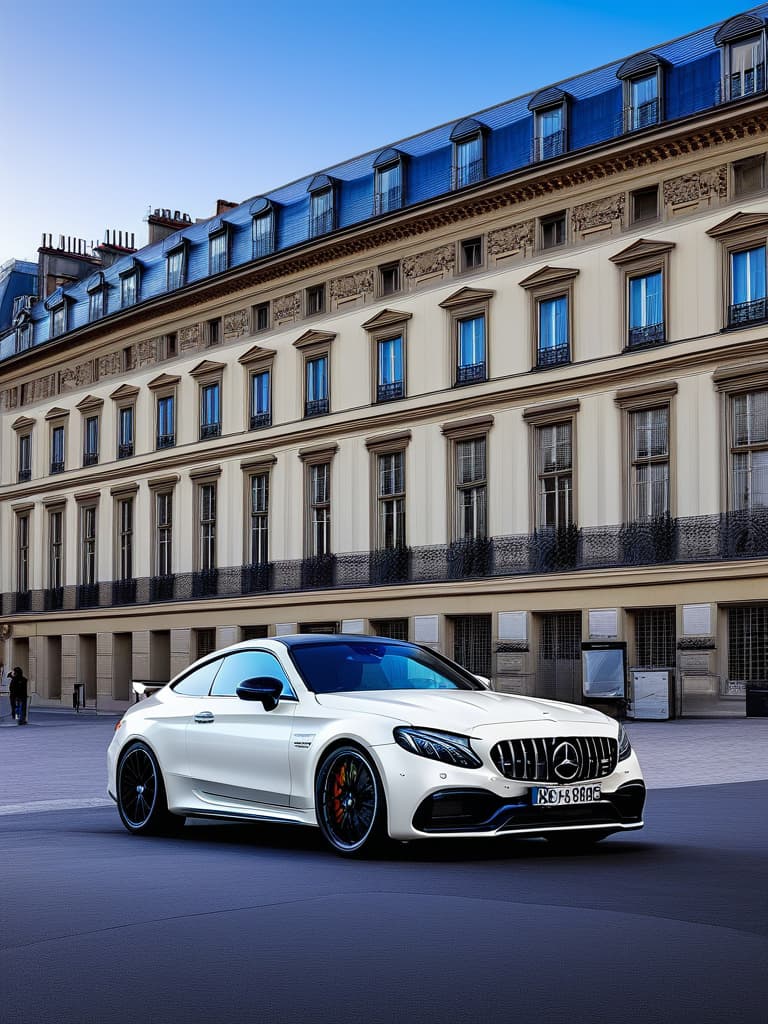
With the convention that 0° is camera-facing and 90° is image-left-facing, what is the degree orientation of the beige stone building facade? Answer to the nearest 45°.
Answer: approximately 45°

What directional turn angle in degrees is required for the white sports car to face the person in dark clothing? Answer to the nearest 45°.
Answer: approximately 135° to its left

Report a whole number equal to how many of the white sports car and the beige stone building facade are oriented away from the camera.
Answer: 0

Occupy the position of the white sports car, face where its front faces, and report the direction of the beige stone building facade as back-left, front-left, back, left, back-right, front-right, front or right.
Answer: back-left

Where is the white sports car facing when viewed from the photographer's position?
facing the viewer and to the right of the viewer

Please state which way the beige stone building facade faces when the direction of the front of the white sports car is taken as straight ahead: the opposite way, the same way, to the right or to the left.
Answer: to the right

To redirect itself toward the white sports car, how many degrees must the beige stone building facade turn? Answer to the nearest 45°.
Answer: approximately 45° to its left

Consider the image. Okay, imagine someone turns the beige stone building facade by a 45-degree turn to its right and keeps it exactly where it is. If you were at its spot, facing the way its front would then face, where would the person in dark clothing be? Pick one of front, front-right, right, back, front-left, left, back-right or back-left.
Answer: front
